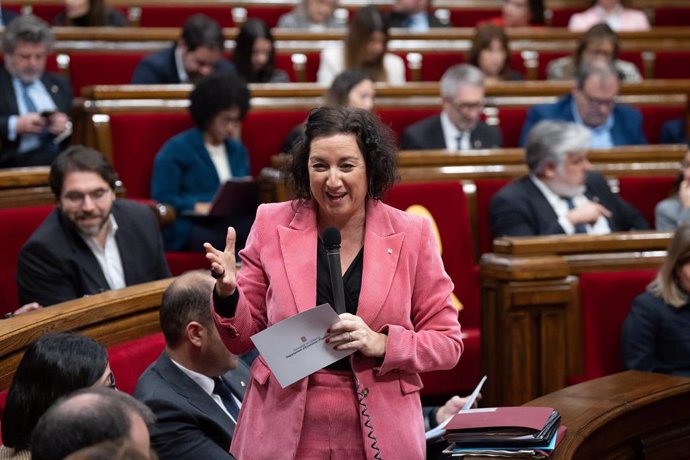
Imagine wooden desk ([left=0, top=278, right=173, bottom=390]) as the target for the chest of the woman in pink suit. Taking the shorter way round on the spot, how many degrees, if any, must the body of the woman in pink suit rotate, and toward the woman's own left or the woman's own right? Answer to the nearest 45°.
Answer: approximately 135° to the woman's own right

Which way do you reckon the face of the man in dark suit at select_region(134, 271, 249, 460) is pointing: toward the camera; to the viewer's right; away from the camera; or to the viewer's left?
to the viewer's right

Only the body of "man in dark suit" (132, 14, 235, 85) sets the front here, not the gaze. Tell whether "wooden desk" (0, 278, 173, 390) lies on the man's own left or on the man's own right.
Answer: on the man's own right

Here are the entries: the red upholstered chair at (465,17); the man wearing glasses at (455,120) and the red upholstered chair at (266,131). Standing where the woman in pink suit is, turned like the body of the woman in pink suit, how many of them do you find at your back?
3

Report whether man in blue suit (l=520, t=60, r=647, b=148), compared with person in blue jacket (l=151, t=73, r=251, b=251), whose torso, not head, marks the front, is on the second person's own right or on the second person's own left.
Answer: on the second person's own left

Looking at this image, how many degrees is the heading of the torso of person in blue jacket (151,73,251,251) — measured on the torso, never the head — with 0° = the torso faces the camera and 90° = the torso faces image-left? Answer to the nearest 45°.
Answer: approximately 315°

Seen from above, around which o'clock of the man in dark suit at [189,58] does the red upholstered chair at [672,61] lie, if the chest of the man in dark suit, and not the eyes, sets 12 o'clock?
The red upholstered chair is roughly at 10 o'clock from the man in dark suit.

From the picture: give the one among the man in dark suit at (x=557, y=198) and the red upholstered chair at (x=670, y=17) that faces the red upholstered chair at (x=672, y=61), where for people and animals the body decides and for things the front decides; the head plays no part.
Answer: the red upholstered chair at (x=670, y=17)

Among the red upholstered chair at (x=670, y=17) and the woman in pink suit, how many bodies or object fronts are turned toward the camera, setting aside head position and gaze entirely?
2

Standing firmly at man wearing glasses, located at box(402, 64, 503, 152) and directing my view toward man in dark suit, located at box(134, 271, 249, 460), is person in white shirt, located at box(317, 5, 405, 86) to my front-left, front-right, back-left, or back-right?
back-right
